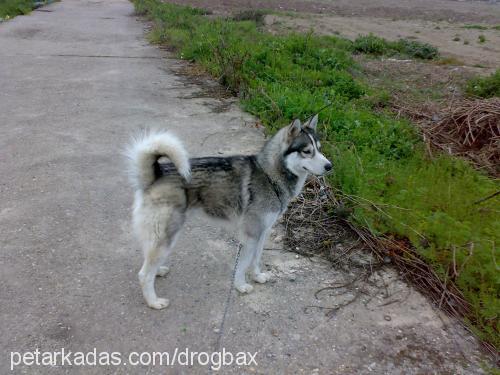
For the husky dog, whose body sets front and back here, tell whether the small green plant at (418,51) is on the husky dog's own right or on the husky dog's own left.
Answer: on the husky dog's own left

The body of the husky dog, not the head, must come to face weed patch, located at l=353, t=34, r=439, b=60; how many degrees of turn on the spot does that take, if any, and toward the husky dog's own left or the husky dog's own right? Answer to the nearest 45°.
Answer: approximately 45° to the husky dog's own left

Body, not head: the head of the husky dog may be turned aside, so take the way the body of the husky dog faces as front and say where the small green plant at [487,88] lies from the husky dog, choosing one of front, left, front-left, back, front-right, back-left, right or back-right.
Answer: front-left

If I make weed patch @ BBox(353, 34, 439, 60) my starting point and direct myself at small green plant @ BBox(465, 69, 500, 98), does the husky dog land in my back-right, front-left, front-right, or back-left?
front-right

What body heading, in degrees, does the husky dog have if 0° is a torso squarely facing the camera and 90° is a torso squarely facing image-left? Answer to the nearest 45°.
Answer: approximately 270°

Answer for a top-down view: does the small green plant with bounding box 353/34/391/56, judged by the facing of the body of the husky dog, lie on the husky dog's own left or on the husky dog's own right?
on the husky dog's own left

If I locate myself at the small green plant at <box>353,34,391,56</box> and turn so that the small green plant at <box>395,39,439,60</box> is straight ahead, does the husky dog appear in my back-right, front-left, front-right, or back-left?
back-right
